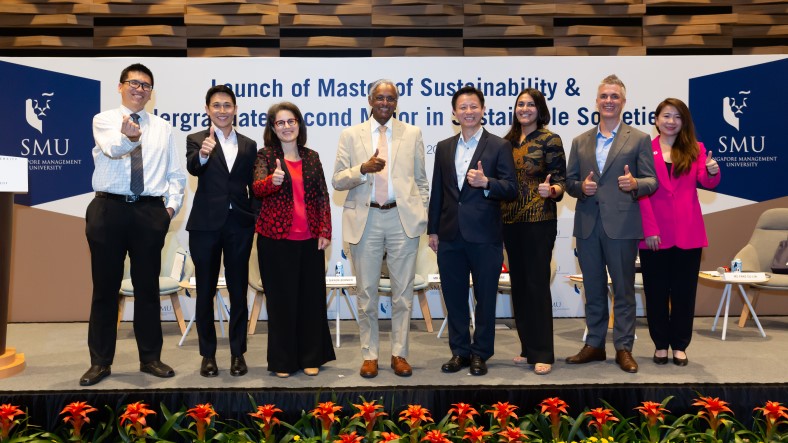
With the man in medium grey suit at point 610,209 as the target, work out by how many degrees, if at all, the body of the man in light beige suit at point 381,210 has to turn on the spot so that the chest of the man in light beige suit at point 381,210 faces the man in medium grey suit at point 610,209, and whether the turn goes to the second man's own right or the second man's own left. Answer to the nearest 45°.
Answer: approximately 90° to the second man's own left

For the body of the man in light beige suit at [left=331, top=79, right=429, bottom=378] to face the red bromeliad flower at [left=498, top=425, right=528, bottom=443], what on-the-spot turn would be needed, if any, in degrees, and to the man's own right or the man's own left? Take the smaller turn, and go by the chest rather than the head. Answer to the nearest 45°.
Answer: approximately 45° to the man's own left

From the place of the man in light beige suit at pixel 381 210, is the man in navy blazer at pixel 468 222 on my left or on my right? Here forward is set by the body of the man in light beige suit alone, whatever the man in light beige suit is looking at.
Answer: on my left

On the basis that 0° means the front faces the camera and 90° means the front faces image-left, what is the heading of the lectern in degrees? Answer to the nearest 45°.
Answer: approximately 0°

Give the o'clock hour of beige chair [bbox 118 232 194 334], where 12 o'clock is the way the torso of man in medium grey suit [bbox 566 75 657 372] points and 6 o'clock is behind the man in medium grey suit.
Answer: The beige chair is roughly at 3 o'clock from the man in medium grey suit.

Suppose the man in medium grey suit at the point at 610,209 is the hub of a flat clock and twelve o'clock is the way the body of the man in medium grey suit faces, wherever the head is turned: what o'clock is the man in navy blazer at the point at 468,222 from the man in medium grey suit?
The man in navy blazer is roughly at 2 o'clock from the man in medium grey suit.

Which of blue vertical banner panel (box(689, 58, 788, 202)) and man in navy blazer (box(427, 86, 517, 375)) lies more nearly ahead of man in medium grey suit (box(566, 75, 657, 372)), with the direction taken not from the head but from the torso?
the man in navy blazer

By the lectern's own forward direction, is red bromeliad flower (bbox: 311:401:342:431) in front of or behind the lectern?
in front

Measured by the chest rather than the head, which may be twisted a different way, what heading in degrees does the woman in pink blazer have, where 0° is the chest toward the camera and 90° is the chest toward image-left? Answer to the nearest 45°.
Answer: approximately 0°

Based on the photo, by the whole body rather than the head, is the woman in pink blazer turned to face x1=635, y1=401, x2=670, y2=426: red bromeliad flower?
yes

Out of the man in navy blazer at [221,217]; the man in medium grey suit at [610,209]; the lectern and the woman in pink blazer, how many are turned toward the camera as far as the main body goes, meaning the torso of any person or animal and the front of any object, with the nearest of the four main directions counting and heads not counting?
4

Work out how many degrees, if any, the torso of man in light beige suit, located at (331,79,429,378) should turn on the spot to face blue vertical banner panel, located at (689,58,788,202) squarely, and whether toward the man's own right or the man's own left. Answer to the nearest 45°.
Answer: approximately 135° to the man's own left

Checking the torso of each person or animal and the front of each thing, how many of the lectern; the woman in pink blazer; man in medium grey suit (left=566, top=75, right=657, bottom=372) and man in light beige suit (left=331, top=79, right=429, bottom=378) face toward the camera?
4

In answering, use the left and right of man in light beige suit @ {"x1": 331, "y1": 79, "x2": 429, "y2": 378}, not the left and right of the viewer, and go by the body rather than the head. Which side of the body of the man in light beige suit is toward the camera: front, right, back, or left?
front

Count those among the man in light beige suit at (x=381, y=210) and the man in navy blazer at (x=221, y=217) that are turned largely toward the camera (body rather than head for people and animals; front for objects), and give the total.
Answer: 2

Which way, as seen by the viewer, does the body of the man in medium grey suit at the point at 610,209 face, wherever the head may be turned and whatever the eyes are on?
toward the camera
